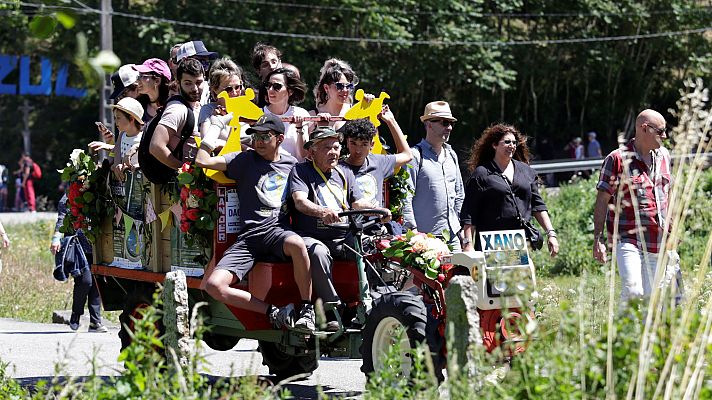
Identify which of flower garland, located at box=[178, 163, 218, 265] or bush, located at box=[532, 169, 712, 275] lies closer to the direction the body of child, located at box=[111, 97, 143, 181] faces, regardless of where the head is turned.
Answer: the flower garland

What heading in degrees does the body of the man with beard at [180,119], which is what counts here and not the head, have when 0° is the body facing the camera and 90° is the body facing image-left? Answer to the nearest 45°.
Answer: approximately 315°

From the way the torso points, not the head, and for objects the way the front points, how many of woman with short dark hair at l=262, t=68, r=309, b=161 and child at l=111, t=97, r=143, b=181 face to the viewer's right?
0

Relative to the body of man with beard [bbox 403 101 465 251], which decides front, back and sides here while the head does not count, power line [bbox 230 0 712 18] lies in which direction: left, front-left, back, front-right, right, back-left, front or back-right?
back-left

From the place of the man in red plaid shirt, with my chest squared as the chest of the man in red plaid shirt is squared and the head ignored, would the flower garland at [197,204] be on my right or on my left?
on my right

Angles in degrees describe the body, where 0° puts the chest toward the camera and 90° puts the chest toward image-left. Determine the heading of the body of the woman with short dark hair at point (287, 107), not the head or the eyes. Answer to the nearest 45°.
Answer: approximately 45°

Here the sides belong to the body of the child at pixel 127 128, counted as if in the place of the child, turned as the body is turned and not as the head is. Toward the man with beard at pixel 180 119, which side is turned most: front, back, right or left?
left

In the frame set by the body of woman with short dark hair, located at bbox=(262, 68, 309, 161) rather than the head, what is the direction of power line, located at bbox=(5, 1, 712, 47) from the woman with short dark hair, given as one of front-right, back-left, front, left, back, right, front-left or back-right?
back-right

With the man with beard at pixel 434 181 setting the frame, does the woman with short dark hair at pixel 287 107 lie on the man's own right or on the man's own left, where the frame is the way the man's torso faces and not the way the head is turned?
on the man's own right

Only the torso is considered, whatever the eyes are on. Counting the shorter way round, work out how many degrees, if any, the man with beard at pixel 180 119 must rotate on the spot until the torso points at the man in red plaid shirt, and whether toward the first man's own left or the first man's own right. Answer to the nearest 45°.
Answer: approximately 45° to the first man's own left
